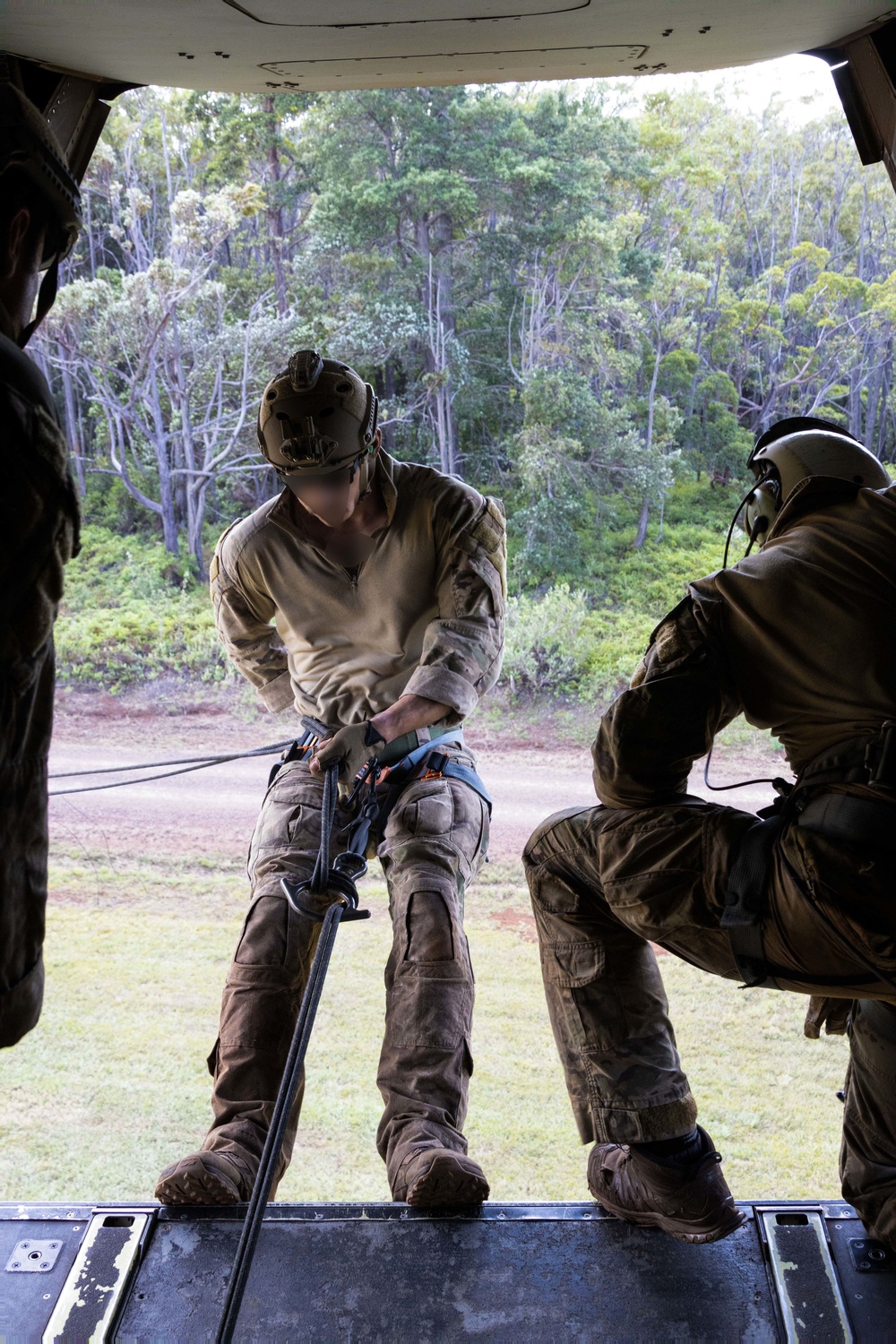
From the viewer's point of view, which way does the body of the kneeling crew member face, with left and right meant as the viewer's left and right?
facing away from the viewer and to the left of the viewer

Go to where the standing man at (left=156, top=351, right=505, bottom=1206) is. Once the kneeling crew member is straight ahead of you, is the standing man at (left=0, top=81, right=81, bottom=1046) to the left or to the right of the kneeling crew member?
right

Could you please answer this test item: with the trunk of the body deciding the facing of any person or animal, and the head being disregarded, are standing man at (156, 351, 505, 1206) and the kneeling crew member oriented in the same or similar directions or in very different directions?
very different directions

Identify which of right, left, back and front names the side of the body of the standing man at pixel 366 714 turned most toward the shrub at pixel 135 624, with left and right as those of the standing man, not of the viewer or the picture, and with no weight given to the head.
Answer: back

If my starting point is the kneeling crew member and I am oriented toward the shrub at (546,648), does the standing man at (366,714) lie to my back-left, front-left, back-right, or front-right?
front-left

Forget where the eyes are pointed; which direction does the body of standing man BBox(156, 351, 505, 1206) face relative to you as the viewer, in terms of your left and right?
facing the viewer

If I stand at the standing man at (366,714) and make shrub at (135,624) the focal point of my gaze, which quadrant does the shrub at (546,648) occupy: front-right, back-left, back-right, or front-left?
front-right

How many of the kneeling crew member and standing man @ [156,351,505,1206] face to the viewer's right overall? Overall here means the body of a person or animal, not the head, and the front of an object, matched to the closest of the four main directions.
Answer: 0
